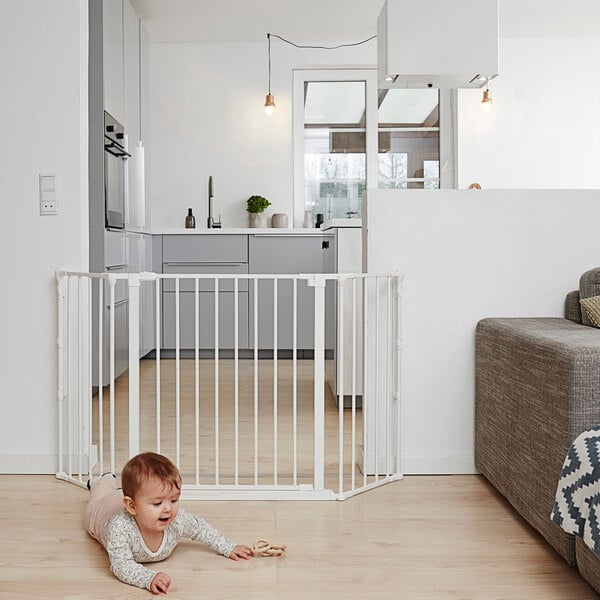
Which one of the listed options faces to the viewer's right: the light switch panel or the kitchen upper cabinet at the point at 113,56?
the kitchen upper cabinet

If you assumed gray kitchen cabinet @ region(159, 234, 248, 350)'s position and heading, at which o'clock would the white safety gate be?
The white safety gate is roughly at 12 o'clock from the gray kitchen cabinet.

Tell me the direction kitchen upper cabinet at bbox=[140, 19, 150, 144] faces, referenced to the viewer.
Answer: facing to the right of the viewer

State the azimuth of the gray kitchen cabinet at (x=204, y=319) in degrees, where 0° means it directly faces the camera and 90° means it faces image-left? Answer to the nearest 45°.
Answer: approximately 0°

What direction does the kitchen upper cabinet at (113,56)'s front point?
to the viewer's right

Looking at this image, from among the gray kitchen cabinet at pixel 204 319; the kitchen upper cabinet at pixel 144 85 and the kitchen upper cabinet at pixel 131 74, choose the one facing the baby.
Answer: the gray kitchen cabinet

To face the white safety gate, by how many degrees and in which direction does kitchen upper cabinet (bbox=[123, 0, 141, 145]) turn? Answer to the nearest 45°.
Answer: approximately 90° to its right

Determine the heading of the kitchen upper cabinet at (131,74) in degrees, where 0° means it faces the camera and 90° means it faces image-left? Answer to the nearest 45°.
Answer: approximately 270°
